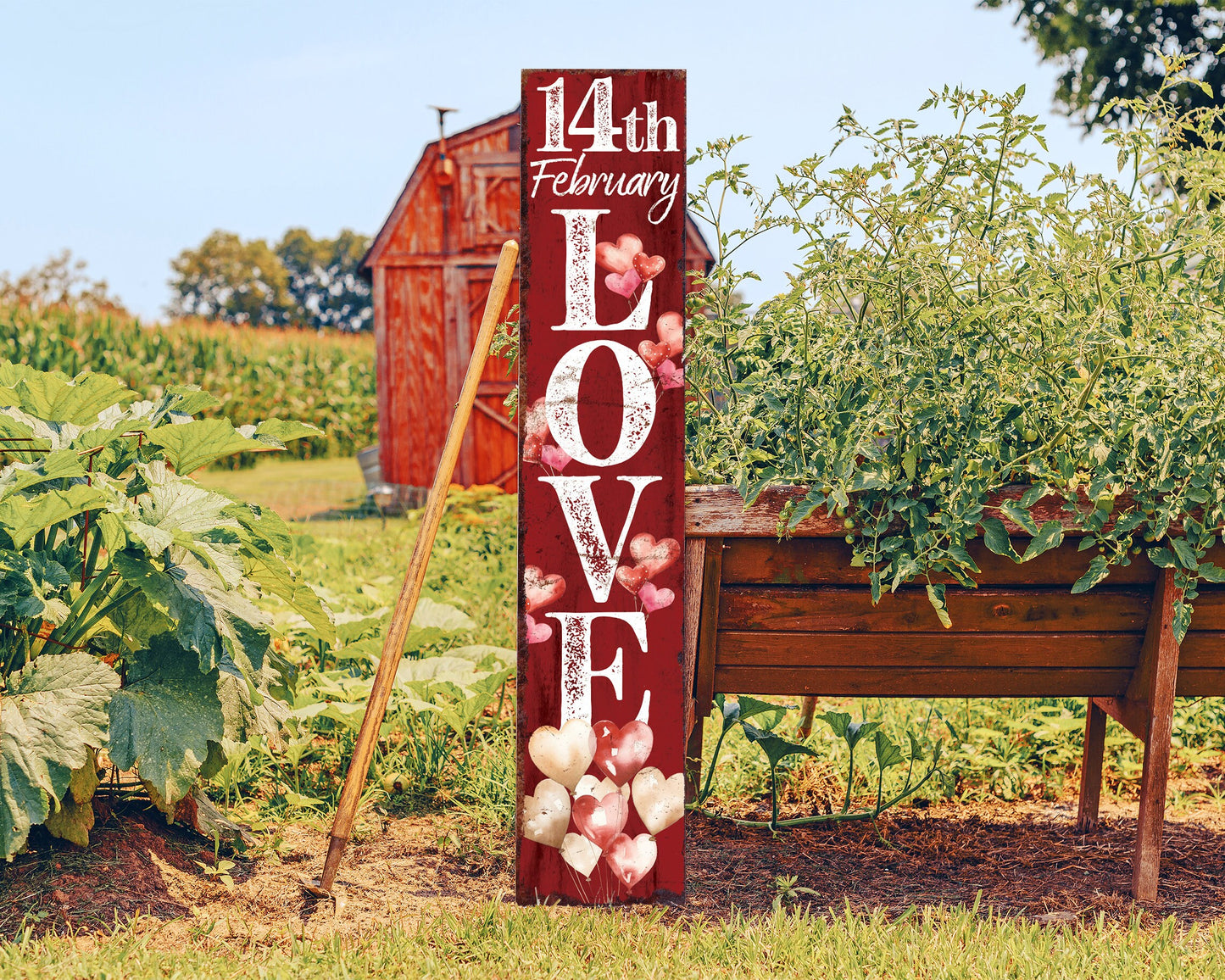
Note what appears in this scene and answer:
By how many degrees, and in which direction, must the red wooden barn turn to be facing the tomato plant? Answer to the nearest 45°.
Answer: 0° — it already faces it

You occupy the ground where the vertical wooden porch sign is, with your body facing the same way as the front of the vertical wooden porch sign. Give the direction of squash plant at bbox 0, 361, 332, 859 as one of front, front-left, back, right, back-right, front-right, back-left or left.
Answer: right

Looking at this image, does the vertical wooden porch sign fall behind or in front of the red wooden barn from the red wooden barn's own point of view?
in front

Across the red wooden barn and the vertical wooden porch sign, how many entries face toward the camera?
2

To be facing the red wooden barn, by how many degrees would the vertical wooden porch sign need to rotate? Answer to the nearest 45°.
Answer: approximately 180°

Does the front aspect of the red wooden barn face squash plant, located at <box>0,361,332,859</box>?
yes

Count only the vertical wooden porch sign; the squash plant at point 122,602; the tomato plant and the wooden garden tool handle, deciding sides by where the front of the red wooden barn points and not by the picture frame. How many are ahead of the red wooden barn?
4

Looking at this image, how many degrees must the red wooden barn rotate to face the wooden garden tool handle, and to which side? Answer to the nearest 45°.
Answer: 0° — it already faces it

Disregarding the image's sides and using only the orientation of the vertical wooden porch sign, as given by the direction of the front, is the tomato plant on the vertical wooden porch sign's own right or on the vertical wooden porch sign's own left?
on the vertical wooden porch sign's own left

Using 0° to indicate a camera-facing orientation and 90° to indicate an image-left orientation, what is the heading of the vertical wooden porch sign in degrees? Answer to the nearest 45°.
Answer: approximately 0°
